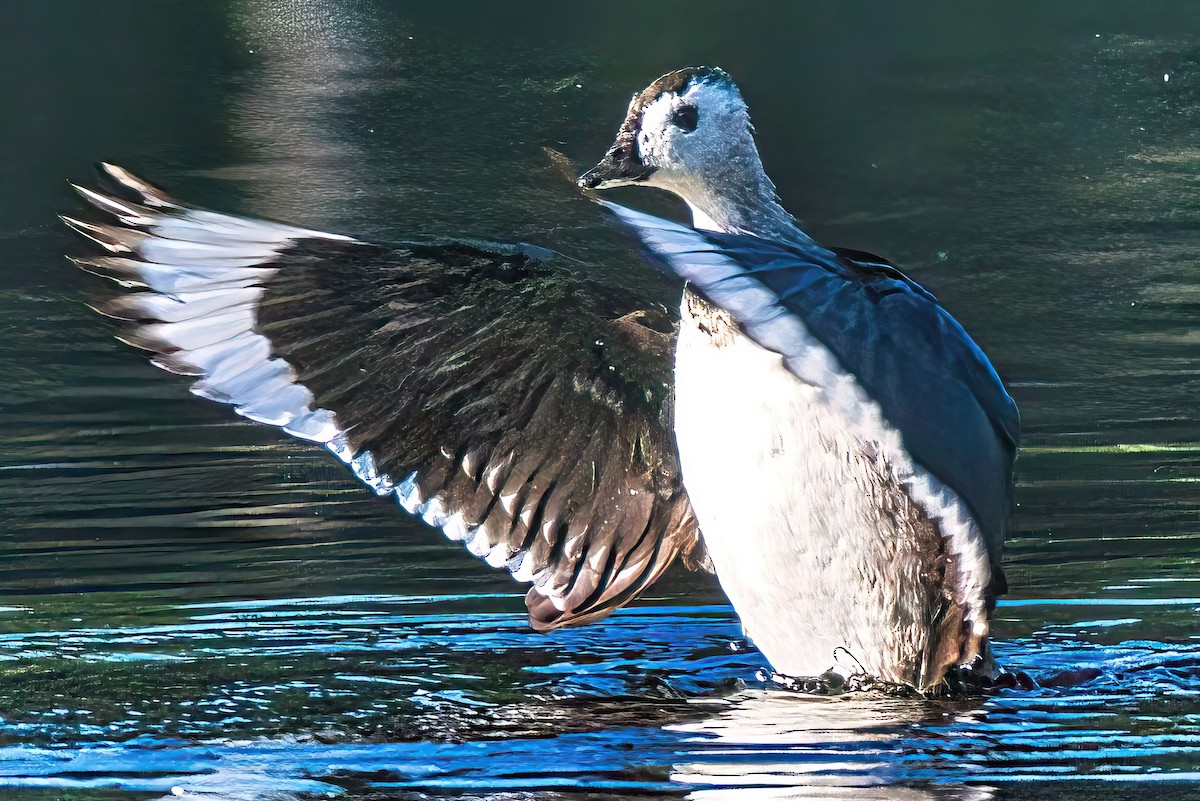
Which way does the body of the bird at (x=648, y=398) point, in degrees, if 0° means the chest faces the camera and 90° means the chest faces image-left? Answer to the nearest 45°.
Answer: approximately 90°
